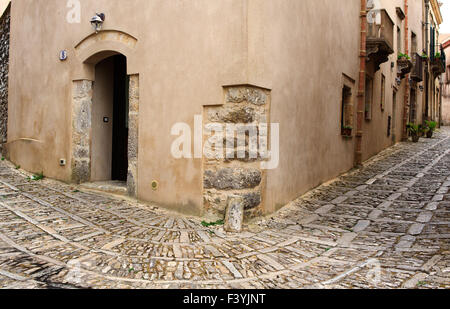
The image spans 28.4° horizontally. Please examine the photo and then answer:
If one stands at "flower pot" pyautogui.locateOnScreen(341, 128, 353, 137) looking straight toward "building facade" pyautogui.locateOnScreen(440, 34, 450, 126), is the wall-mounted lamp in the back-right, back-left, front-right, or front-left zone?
back-left

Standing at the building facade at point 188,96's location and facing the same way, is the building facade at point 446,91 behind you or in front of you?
behind

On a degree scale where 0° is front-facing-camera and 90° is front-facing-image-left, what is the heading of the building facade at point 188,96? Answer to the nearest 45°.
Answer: approximately 45°

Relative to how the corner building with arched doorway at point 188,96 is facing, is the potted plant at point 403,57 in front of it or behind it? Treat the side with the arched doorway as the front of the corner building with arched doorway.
behind
